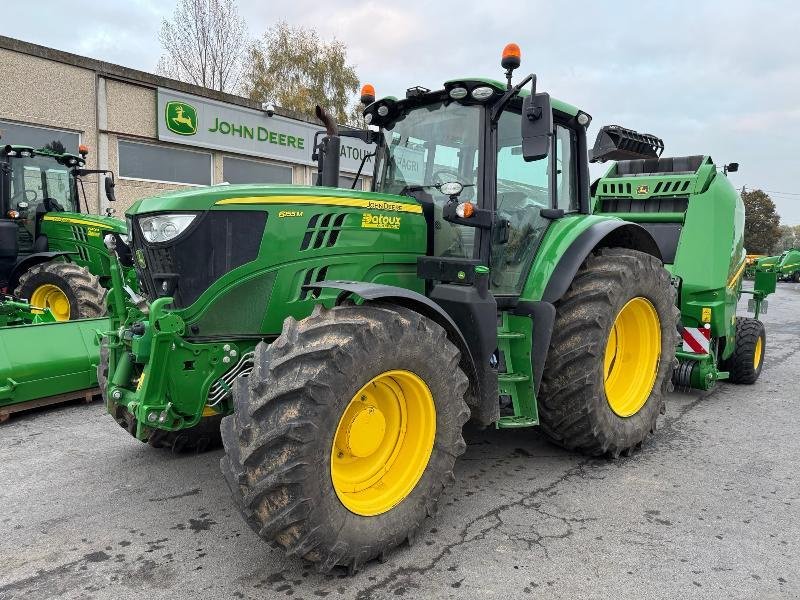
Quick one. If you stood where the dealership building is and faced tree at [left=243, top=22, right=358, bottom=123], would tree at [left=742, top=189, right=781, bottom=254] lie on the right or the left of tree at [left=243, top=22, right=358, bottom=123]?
right

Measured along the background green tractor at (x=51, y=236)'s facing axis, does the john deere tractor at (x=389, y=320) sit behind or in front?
in front

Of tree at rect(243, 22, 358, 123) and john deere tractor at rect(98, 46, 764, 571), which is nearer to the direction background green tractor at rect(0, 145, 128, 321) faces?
the john deere tractor

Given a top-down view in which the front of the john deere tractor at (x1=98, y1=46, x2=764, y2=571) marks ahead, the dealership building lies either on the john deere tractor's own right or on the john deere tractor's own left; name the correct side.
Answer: on the john deere tractor's own right

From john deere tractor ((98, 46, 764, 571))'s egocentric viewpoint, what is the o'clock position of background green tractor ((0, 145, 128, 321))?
The background green tractor is roughly at 3 o'clock from the john deere tractor.

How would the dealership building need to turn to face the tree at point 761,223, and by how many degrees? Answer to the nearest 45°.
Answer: approximately 90° to its left

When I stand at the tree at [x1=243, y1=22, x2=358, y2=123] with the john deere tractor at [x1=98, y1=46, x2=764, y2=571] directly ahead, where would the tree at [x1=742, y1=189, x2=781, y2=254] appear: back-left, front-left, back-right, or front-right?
back-left

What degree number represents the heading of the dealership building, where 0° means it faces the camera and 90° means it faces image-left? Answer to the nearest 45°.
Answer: approximately 315°

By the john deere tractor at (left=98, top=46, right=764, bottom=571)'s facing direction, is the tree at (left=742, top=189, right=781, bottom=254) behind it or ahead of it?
behind

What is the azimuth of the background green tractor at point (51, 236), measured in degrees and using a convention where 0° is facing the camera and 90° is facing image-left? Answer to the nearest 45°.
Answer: approximately 315°
